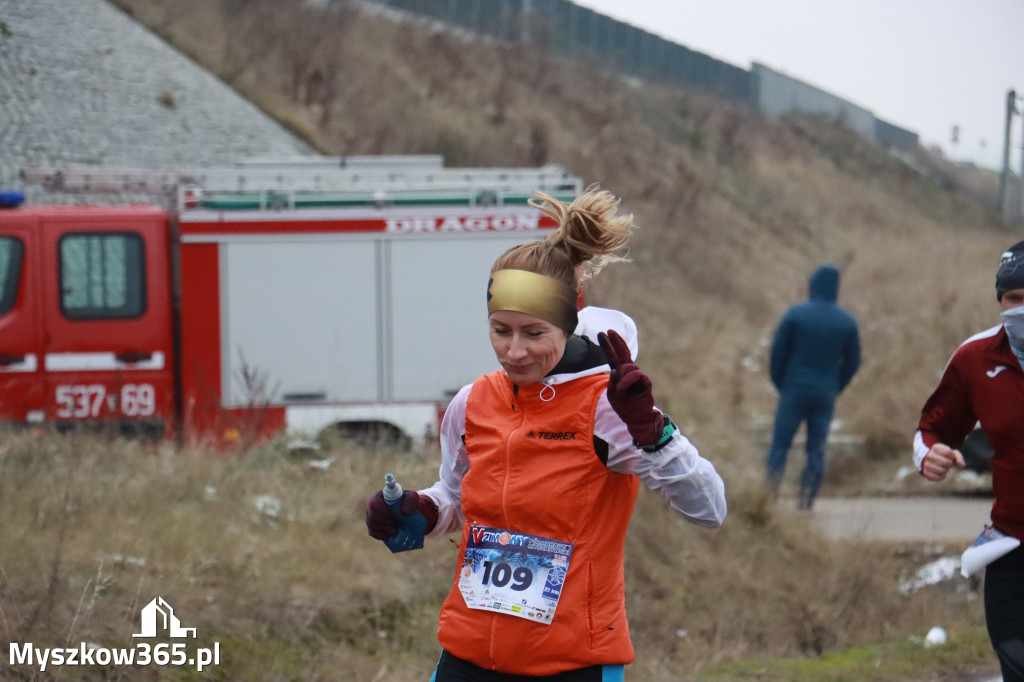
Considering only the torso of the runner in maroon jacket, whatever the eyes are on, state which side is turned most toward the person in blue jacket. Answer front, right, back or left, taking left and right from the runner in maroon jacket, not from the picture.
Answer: back

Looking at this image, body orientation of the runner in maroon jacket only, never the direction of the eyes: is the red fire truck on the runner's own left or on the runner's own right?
on the runner's own right

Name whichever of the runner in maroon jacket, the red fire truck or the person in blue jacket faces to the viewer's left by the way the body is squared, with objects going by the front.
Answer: the red fire truck

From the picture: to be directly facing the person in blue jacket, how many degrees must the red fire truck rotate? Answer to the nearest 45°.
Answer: approximately 180°

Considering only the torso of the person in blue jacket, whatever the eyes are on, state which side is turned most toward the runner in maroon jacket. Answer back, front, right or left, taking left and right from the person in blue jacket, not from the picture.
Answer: back

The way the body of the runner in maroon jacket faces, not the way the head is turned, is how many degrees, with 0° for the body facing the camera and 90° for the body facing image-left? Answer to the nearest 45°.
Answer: approximately 0°

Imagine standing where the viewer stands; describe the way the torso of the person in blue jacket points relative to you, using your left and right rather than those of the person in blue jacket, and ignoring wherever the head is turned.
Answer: facing away from the viewer

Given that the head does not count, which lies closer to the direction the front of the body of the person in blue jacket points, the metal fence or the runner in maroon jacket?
the metal fence

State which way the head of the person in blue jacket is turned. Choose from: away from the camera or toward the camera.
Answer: away from the camera

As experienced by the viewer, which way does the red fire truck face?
facing to the left of the viewer

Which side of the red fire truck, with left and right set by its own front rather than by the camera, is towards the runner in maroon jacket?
left
